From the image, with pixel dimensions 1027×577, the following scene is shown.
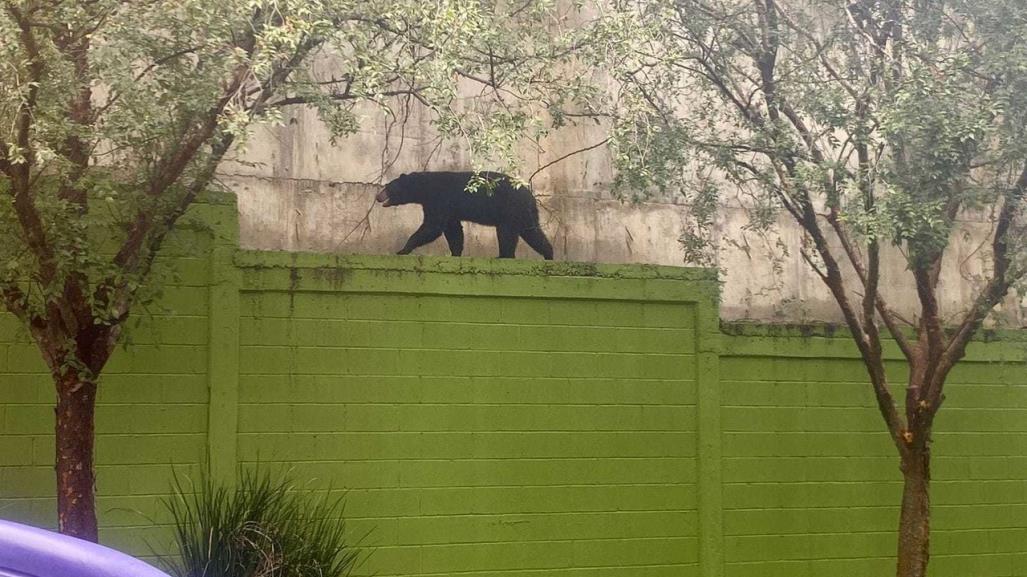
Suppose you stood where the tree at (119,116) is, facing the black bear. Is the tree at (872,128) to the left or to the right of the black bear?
right

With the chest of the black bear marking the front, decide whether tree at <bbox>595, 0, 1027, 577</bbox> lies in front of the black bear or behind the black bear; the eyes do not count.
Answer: behind

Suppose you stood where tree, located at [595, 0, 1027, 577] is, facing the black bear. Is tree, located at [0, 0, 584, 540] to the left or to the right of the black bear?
left

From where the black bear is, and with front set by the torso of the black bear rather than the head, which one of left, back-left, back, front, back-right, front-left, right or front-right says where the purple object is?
left

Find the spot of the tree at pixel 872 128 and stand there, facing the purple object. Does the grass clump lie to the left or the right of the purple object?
right

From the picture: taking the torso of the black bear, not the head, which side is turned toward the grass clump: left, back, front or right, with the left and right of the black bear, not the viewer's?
left

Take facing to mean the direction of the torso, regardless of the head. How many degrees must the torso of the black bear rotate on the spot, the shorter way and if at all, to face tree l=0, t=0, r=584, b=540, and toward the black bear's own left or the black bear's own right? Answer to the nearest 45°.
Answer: approximately 45° to the black bear's own left

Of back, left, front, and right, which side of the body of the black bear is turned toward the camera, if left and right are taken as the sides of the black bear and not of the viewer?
left

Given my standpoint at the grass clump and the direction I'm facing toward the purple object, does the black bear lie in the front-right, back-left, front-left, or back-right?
back-left
